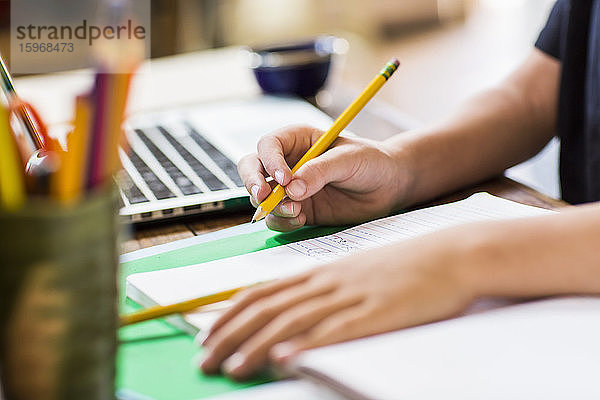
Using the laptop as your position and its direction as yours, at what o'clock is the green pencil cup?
The green pencil cup is roughly at 3 o'clock from the laptop.

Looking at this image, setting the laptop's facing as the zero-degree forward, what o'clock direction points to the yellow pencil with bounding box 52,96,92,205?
The yellow pencil is roughly at 3 o'clock from the laptop.

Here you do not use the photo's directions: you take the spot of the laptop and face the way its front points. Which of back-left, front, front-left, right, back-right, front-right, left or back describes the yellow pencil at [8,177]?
right

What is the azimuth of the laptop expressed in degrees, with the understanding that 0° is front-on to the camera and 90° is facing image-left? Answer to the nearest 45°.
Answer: approximately 270°
